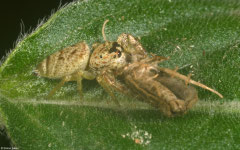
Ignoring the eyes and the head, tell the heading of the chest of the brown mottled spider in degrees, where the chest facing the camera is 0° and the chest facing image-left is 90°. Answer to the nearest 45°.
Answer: approximately 270°
